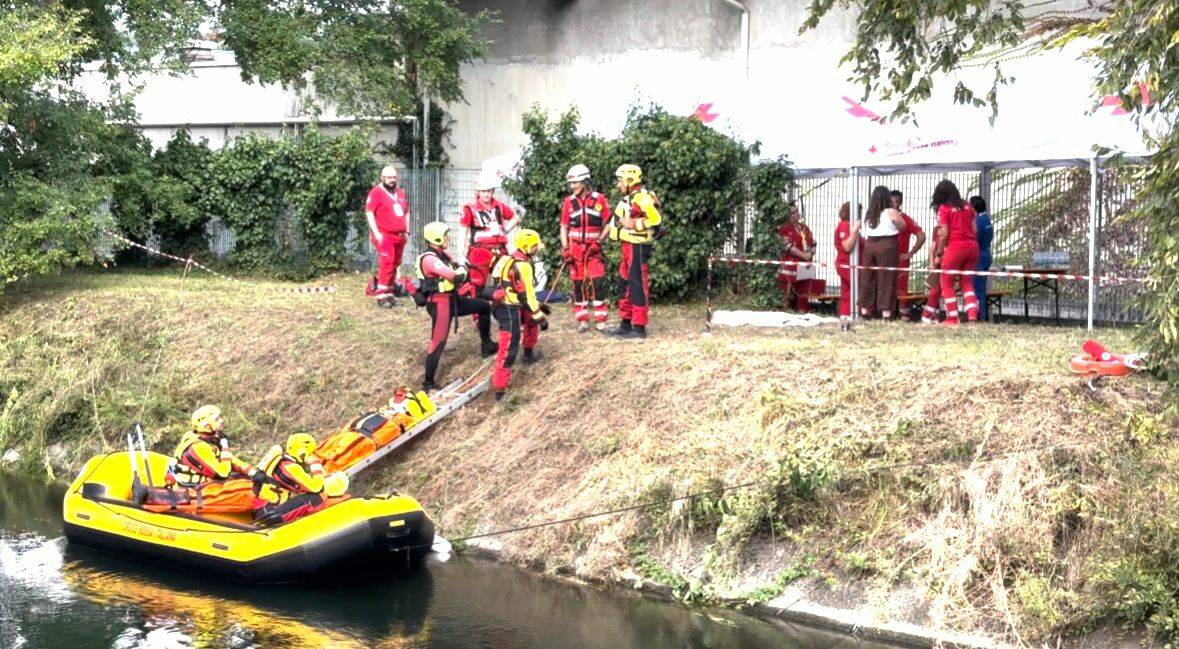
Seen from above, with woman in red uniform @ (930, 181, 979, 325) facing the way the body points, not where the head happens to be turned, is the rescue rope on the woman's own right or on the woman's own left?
on the woman's own left

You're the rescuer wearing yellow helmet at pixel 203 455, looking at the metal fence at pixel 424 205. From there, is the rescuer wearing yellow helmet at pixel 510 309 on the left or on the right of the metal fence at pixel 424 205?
right

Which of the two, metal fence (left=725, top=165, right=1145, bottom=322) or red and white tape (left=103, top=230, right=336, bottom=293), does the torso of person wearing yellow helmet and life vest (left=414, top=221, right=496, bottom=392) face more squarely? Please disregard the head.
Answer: the metal fence

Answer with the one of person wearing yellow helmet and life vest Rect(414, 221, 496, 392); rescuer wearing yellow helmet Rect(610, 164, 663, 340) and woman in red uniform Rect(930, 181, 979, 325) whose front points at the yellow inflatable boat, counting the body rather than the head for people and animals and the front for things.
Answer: the rescuer wearing yellow helmet

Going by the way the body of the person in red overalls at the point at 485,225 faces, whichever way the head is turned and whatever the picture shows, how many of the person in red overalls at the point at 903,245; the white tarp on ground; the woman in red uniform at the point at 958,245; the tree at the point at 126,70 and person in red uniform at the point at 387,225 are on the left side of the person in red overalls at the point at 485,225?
3

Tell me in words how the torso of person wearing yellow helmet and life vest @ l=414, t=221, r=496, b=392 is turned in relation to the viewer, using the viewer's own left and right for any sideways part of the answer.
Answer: facing to the right of the viewer

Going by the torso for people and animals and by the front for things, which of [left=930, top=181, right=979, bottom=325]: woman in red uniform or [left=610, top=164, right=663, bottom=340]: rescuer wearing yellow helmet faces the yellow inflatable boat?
the rescuer wearing yellow helmet

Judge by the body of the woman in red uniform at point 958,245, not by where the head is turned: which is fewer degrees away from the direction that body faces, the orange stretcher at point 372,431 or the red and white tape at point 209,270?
the red and white tape

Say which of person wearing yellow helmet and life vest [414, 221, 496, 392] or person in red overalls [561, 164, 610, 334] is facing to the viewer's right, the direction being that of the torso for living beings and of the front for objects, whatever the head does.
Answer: the person wearing yellow helmet and life vest

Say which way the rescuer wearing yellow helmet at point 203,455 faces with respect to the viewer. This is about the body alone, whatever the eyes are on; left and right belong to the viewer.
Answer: facing to the right of the viewer

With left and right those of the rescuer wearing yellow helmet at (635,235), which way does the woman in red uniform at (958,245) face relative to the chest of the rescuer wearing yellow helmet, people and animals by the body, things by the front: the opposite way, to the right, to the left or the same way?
to the right

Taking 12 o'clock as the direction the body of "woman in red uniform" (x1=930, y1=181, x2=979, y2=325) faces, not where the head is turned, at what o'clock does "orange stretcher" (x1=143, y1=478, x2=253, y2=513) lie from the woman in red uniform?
The orange stretcher is roughly at 9 o'clock from the woman in red uniform.

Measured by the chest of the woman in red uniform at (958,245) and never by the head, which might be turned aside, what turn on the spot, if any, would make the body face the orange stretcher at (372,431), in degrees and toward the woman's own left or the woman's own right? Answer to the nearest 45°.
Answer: approximately 90° to the woman's own left
